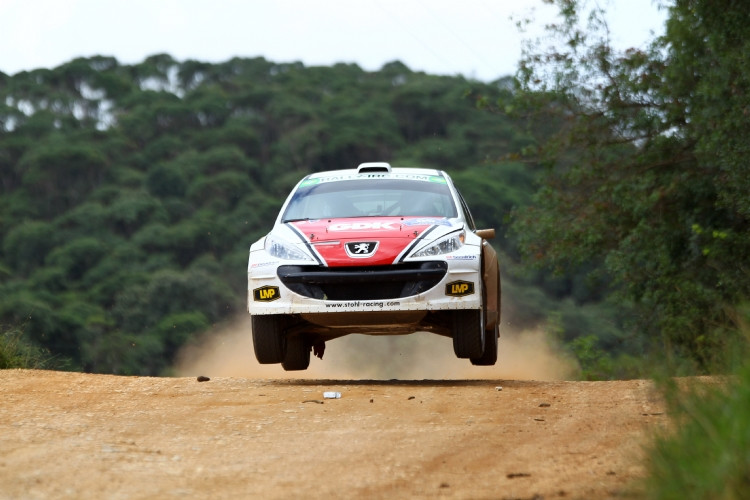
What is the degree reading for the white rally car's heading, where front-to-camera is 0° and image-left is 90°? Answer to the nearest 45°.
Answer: approximately 0°
